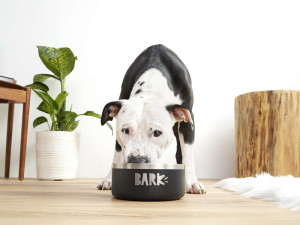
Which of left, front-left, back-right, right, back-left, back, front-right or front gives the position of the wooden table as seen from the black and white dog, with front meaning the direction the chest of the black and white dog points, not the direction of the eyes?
back-right

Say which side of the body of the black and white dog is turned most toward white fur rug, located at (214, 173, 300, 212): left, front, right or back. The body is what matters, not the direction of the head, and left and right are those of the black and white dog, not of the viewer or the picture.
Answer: left

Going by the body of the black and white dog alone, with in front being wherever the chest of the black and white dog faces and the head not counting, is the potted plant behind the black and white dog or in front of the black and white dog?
behind

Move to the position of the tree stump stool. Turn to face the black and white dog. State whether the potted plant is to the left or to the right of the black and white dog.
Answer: right

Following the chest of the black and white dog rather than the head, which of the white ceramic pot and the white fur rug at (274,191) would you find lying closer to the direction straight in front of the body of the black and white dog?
the white fur rug

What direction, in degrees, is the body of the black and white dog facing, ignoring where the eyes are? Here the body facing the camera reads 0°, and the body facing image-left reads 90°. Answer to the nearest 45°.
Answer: approximately 0°

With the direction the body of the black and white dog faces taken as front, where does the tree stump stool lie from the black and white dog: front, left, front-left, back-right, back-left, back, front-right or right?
back-left

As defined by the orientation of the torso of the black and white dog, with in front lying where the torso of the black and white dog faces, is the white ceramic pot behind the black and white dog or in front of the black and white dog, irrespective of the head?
behind

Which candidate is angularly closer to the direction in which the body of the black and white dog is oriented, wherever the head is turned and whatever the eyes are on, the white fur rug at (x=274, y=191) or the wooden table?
the white fur rug
